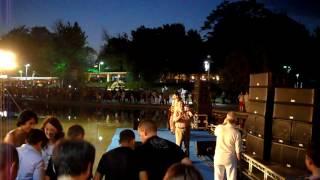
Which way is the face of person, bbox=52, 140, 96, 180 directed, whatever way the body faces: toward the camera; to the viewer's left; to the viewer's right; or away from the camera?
away from the camera

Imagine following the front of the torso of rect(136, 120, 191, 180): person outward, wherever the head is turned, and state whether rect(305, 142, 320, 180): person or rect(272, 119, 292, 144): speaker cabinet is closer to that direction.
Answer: the speaker cabinet

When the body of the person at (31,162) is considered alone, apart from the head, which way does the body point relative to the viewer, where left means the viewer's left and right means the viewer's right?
facing away from the viewer and to the right of the viewer

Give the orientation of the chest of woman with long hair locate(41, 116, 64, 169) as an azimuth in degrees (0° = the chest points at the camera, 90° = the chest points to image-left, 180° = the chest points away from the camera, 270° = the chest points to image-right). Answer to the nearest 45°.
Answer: approximately 45°

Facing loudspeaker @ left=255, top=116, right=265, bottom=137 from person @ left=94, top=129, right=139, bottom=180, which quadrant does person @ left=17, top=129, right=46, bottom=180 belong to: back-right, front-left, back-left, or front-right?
back-left

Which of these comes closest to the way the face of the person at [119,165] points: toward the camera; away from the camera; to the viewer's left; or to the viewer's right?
away from the camera

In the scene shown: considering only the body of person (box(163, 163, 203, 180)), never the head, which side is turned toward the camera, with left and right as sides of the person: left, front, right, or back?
back

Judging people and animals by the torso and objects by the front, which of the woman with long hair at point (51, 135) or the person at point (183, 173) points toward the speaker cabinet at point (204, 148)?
the person

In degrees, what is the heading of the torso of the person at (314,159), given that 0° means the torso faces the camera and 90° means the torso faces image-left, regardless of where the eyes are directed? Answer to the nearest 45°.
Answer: approximately 135°

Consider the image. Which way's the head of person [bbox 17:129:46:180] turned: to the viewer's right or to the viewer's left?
to the viewer's right
